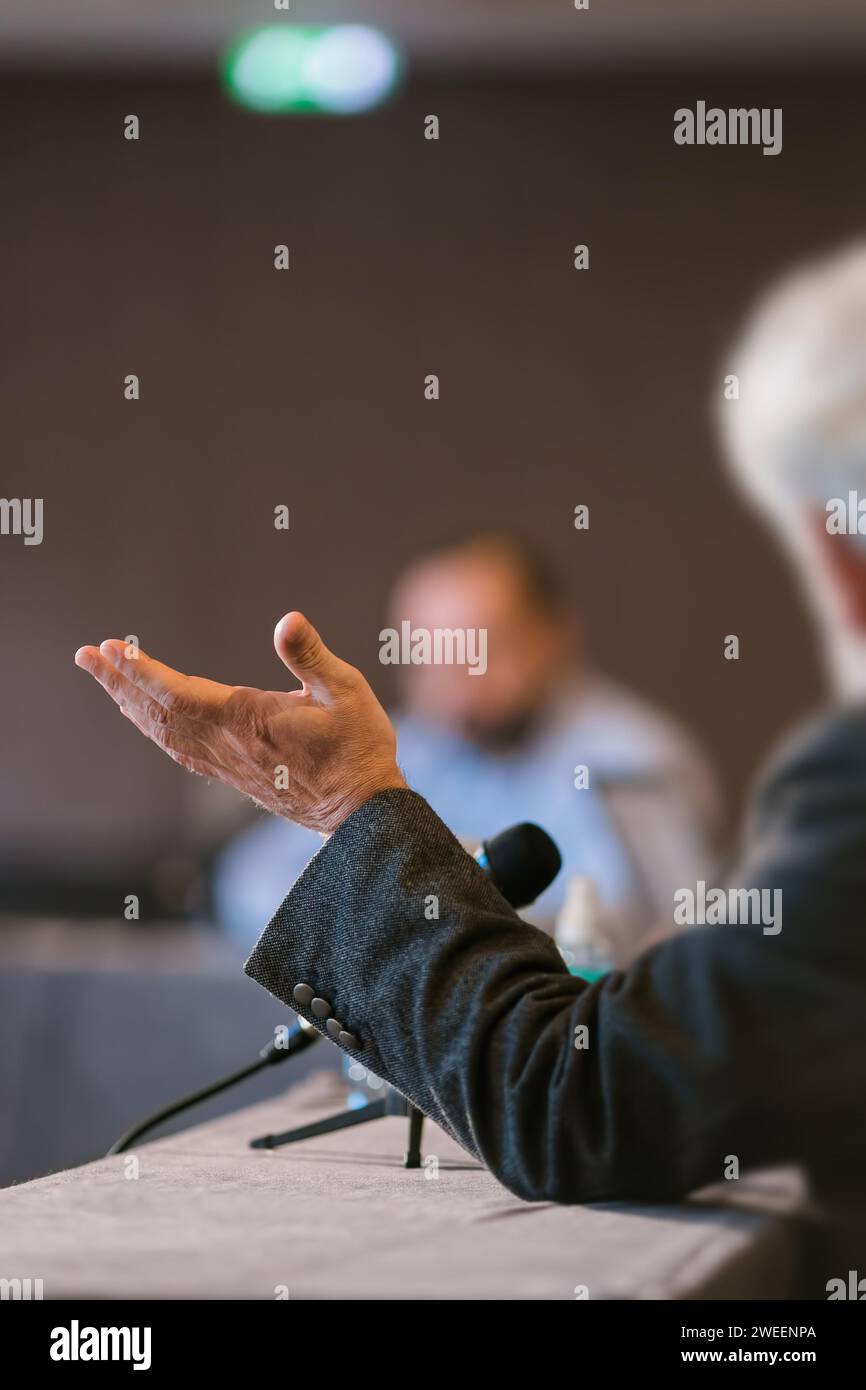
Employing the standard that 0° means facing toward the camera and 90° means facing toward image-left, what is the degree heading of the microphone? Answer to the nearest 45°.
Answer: approximately 270°

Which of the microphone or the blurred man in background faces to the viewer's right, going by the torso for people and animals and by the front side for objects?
the microphone

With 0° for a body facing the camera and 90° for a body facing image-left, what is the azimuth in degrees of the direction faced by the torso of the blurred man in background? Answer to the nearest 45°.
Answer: approximately 45°

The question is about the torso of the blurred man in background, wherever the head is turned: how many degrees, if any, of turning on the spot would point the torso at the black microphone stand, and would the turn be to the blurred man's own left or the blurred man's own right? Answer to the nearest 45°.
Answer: approximately 45° to the blurred man's own left

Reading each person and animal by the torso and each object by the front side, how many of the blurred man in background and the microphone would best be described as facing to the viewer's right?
1

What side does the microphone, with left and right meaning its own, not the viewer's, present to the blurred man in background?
left
